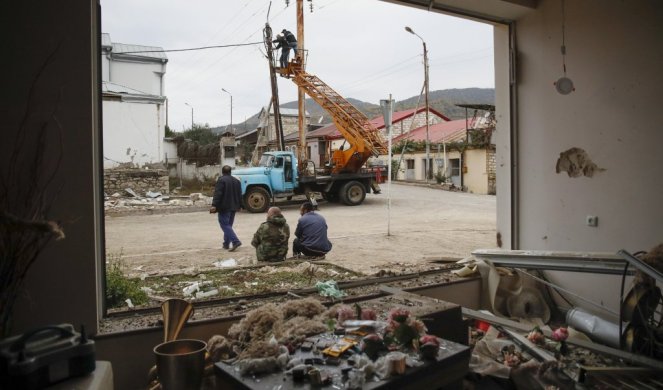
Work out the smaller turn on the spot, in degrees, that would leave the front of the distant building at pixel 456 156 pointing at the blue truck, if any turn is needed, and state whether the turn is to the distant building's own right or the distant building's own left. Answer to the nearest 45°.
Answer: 0° — it already faces it

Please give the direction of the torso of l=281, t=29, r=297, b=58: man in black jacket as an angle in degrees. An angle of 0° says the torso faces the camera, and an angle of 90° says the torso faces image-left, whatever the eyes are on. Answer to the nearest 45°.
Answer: approximately 90°

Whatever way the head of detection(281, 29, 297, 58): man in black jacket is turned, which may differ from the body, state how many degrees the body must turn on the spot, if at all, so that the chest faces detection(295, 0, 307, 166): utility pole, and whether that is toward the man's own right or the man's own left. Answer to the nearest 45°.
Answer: approximately 135° to the man's own right

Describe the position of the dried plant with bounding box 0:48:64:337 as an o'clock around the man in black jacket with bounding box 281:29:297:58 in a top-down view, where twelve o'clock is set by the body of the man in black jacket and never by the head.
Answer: The dried plant is roughly at 9 o'clock from the man in black jacket.
